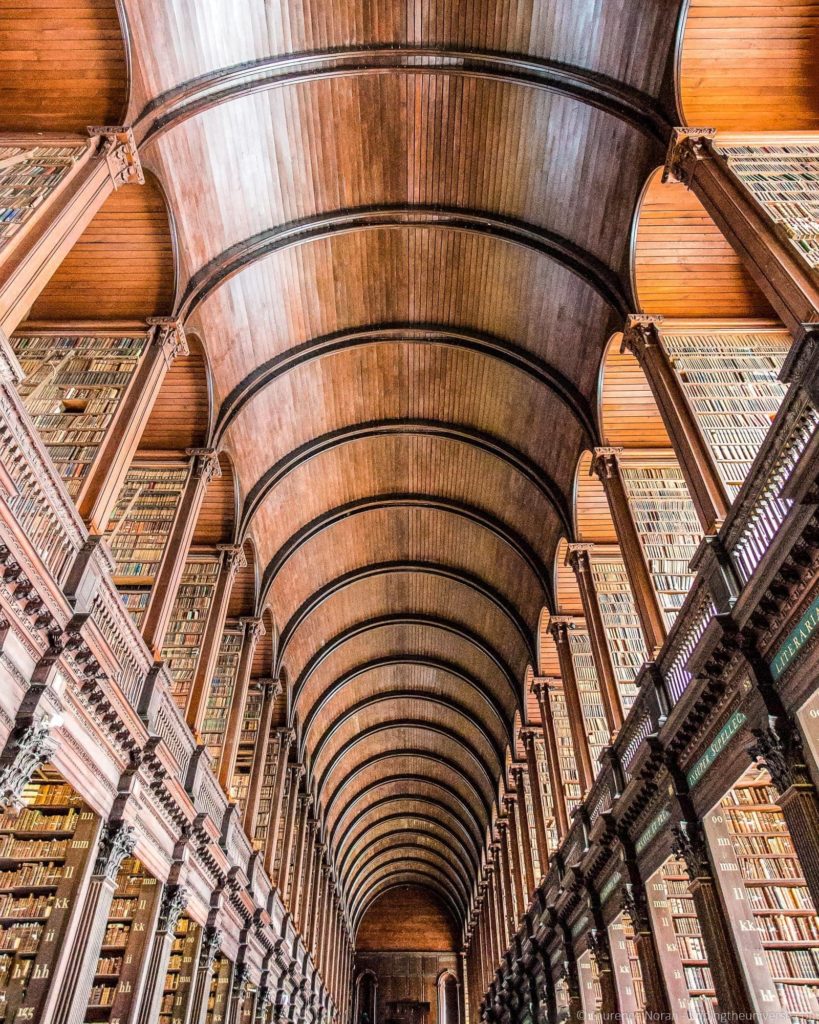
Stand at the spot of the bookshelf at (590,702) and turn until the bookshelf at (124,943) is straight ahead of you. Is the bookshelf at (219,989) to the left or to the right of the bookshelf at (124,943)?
right

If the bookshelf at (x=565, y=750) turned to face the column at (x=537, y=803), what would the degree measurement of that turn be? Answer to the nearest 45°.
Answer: approximately 135° to its right

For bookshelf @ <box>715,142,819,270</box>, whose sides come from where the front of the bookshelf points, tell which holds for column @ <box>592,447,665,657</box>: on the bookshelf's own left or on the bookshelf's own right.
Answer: on the bookshelf's own right

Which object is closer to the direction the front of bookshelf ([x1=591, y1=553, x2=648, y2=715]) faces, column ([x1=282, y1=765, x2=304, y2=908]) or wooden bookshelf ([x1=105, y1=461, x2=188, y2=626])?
the wooden bookshelf

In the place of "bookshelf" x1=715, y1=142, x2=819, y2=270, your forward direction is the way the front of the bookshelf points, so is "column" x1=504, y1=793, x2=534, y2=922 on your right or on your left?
on your right
